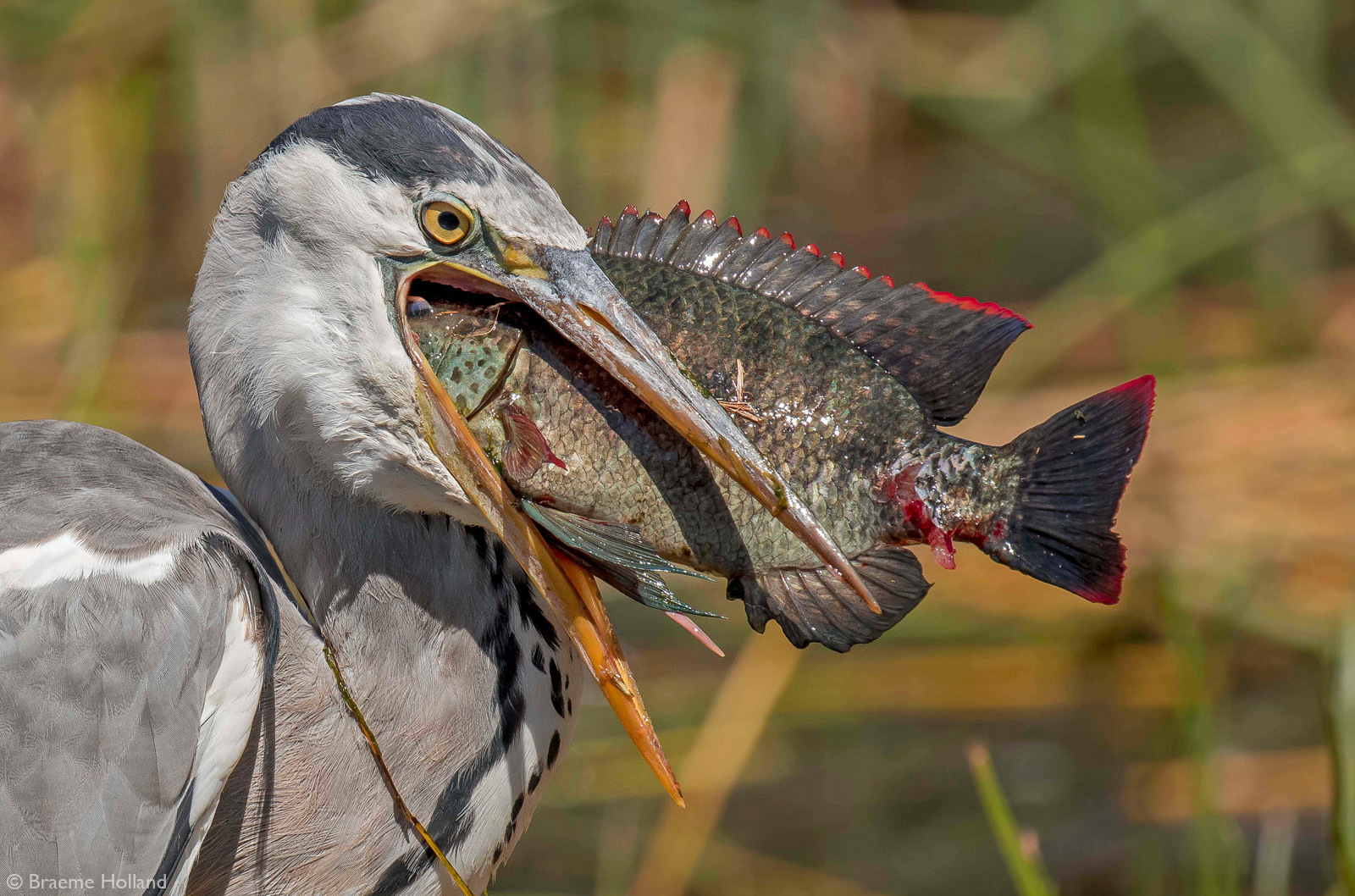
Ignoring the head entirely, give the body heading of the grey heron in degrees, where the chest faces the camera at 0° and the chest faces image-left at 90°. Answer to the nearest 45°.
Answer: approximately 270°

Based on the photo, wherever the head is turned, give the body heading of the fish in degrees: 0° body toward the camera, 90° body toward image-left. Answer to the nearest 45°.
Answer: approximately 90°
